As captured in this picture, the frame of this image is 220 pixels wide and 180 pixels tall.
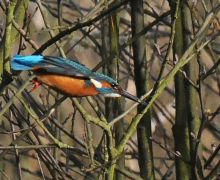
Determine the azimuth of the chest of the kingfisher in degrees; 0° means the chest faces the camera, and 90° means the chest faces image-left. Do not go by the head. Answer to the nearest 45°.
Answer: approximately 270°
